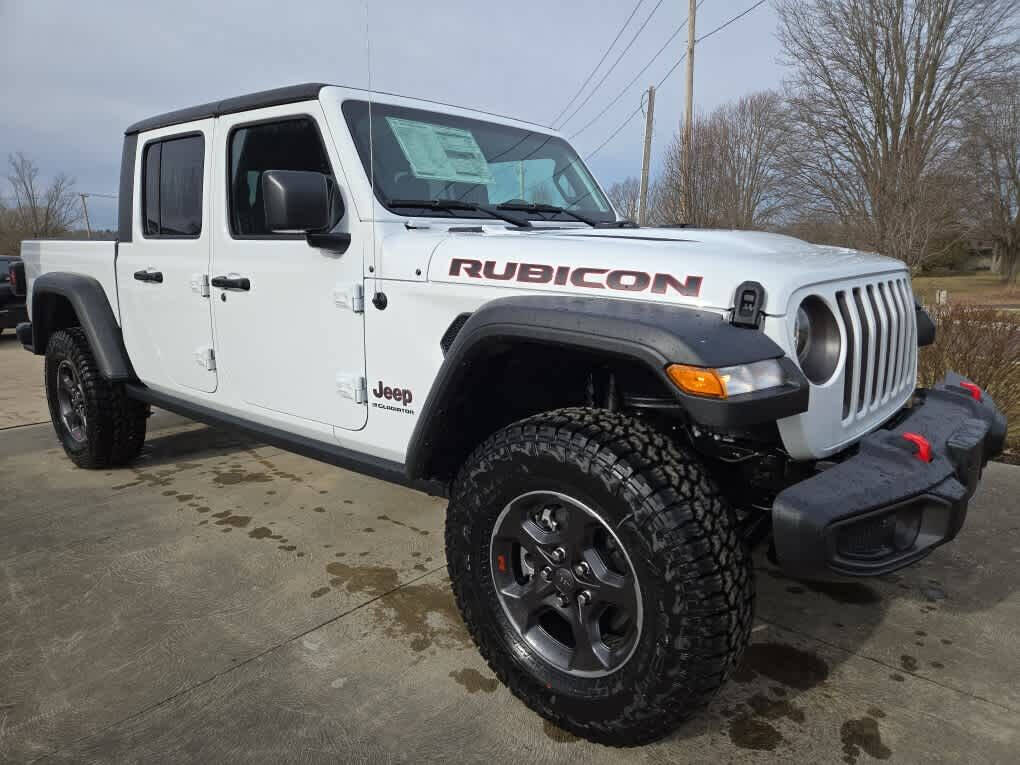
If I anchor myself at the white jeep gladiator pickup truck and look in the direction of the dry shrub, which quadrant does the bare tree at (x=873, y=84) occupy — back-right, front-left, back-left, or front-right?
front-left

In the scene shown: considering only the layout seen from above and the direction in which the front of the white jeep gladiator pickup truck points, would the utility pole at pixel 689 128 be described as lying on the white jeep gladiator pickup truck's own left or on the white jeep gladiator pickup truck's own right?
on the white jeep gladiator pickup truck's own left

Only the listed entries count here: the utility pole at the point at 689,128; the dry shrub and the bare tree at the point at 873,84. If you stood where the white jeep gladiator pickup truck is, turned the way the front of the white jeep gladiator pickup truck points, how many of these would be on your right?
0

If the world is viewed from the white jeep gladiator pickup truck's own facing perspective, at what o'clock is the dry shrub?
The dry shrub is roughly at 9 o'clock from the white jeep gladiator pickup truck.

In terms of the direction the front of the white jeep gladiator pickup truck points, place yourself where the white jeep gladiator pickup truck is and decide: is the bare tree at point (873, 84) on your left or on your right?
on your left

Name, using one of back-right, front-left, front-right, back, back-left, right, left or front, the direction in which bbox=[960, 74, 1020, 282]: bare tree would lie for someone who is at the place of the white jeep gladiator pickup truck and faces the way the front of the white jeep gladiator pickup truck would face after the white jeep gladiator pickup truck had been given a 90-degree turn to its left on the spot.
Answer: front

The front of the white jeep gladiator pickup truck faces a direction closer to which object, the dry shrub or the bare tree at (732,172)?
the dry shrub

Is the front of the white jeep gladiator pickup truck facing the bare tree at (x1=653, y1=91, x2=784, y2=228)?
no
